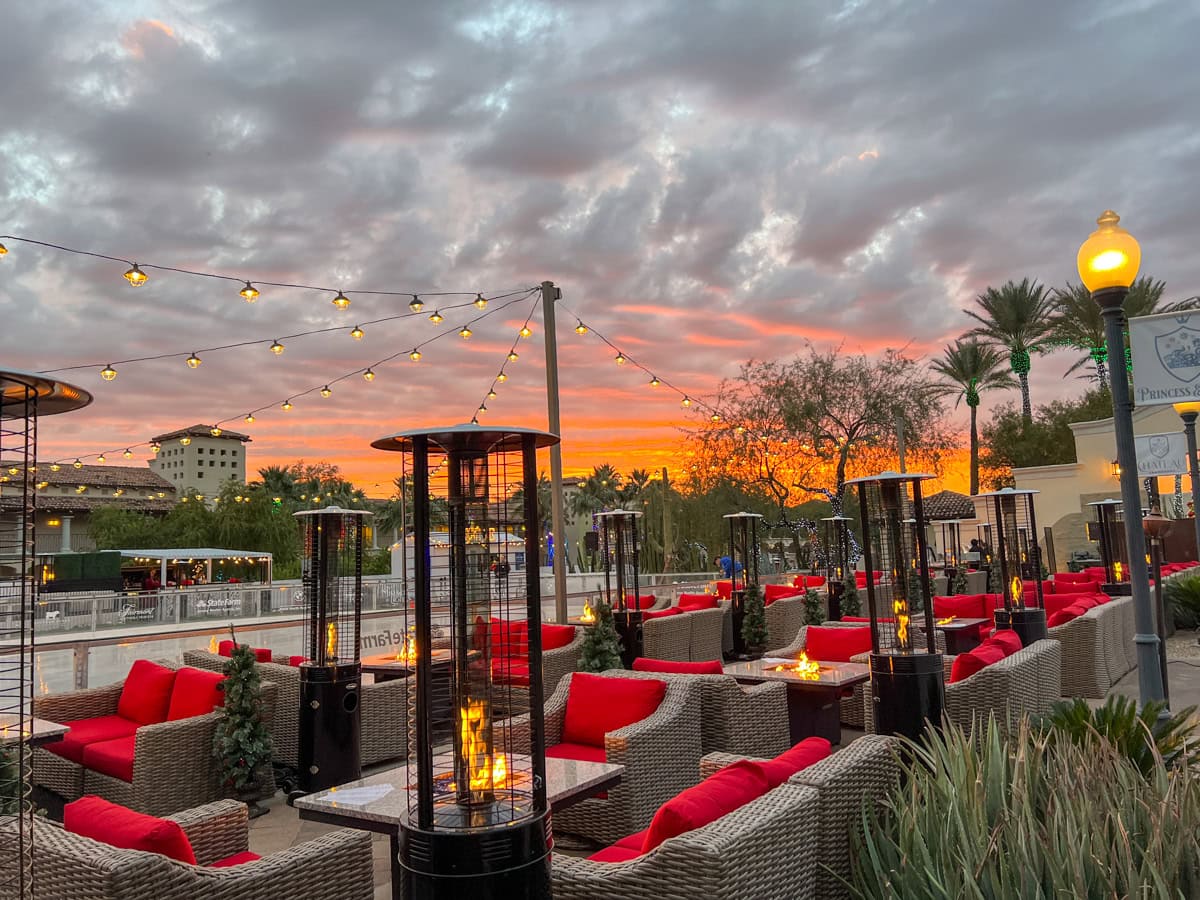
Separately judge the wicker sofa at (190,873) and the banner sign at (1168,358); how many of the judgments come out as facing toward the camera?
1

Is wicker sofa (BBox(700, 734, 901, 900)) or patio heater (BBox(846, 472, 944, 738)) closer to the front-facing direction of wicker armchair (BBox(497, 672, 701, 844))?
the wicker sofa

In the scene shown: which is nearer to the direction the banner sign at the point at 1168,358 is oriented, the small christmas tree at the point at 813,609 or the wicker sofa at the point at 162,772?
the wicker sofa

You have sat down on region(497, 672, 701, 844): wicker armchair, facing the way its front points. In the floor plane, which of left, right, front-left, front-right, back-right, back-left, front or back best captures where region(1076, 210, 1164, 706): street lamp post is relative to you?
back-left

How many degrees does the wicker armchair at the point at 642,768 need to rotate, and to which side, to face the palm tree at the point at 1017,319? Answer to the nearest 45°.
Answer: approximately 180°

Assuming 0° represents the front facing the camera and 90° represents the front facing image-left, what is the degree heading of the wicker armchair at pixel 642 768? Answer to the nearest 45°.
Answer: approximately 45°

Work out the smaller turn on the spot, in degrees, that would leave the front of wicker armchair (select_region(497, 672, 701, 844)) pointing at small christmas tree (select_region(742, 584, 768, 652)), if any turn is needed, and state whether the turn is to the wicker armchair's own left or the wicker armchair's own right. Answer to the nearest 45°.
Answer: approximately 135° to the wicker armchair's own right

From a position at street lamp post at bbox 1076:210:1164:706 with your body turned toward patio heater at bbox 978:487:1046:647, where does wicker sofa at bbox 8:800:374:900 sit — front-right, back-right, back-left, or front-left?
back-left

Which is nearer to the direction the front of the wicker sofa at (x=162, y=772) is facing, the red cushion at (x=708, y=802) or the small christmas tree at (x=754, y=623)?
the red cushion

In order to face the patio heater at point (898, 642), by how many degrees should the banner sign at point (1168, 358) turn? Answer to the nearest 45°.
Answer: approximately 90° to its right
